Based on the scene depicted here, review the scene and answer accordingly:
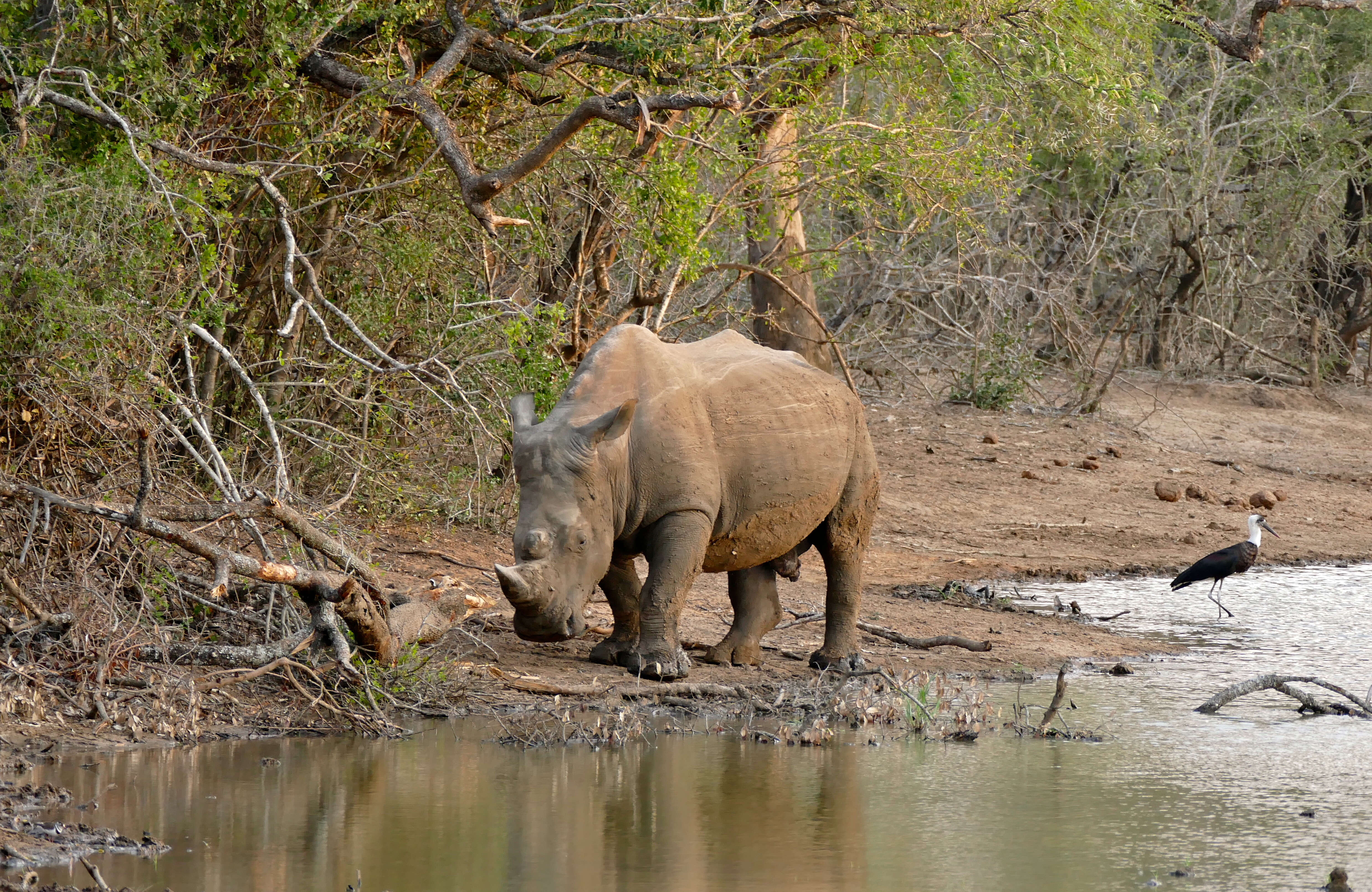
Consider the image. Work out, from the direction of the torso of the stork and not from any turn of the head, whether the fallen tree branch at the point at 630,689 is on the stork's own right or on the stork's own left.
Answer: on the stork's own right

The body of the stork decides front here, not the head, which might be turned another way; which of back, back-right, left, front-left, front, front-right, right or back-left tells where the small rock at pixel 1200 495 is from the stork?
left

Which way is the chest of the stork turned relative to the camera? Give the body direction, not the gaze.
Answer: to the viewer's right

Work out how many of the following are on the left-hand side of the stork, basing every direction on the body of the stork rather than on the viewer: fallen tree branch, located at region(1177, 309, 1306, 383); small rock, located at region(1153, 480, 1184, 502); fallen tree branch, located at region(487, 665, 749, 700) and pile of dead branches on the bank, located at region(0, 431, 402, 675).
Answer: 2

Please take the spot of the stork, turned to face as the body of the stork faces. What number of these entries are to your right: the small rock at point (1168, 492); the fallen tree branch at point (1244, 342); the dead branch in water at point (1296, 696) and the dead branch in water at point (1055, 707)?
2

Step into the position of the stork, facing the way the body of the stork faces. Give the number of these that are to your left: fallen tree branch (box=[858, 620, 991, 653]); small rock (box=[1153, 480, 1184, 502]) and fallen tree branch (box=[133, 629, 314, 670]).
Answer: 1

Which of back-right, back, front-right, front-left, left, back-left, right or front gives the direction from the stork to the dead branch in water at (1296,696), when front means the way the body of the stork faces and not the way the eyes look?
right

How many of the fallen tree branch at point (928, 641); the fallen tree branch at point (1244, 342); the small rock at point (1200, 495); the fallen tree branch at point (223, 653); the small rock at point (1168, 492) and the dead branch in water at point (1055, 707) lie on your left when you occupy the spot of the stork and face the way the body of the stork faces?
3

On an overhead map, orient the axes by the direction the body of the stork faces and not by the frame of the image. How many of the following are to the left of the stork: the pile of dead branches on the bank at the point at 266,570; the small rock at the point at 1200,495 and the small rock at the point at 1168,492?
2

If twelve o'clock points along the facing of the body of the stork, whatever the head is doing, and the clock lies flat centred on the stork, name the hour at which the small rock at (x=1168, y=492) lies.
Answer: The small rock is roughly at 9 o'clock from the stork.

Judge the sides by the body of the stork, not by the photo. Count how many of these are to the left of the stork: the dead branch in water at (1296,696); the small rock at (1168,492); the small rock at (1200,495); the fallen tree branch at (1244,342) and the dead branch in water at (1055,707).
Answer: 3

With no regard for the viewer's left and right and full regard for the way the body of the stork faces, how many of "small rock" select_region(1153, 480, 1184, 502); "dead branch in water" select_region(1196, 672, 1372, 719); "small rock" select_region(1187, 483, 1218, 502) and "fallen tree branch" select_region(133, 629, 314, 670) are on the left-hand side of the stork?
2

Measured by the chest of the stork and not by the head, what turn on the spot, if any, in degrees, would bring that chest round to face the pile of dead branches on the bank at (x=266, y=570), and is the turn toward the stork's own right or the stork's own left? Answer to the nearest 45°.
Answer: approximately 135° to the stork's own right

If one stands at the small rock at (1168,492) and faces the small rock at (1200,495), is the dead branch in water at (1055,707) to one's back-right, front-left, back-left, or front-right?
back-right
